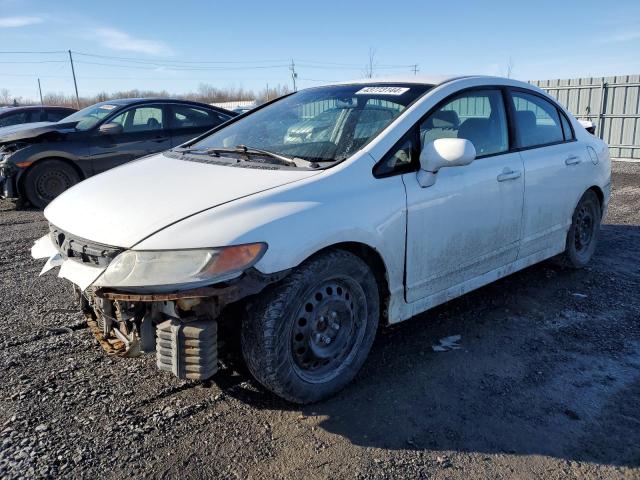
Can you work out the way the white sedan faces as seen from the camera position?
facing the viewer and to the left of the viewer

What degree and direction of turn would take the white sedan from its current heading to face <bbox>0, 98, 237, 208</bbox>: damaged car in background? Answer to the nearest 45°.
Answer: approximately 90° to its right
